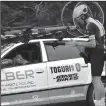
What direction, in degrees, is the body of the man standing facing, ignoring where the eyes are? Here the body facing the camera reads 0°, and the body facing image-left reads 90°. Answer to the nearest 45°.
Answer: approximately 90°

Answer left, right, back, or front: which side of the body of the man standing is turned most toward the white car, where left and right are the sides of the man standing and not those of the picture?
front
